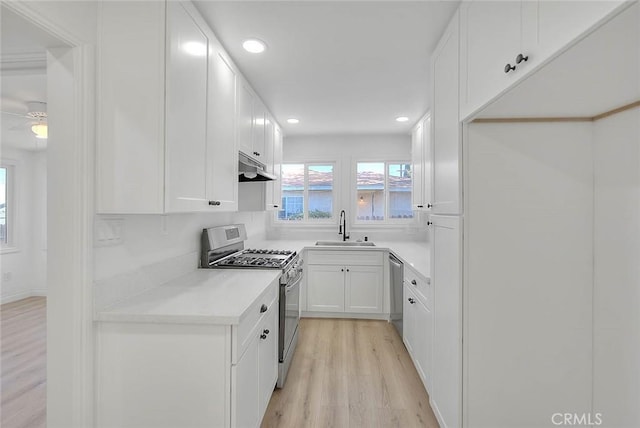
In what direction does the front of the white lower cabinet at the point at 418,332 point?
to the viewer's left

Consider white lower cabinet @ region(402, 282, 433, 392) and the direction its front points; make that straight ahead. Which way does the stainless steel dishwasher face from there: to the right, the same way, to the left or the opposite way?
the same way

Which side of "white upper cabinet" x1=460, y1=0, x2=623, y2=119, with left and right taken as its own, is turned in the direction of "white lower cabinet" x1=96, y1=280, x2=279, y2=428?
front

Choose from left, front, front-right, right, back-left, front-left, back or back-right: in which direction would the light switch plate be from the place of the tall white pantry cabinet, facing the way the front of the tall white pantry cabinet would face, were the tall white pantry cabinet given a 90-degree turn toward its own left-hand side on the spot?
right

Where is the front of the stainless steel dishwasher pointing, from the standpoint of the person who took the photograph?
facing to the left of the viewer

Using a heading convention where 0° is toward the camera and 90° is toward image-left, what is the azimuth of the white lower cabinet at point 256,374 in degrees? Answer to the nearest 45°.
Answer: approximately 270°

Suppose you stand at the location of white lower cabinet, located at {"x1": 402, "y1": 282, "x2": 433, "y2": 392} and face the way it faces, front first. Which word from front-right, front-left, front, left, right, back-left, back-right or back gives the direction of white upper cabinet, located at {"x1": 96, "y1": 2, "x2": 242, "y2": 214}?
front-left

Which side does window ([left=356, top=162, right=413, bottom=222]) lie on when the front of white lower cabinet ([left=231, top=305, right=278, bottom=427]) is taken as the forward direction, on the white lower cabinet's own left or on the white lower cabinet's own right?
on the white lower cabinet's own left

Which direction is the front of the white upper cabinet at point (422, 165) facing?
to the viewer's left

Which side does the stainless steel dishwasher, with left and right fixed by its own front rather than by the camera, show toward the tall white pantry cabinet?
left

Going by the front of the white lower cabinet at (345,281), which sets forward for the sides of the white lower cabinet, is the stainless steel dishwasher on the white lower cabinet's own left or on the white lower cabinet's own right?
on the white lower cabinet's own left

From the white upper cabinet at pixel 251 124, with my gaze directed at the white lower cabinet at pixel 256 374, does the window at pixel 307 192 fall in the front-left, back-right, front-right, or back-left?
back-left

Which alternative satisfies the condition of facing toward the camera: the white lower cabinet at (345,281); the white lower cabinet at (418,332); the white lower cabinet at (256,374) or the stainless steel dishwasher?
the white lower cabinet at (345,281)

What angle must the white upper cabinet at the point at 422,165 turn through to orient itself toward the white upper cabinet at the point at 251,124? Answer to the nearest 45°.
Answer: approximately 45° to its left

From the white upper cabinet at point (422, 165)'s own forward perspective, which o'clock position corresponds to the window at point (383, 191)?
The window is roughly at 2 o'clock from the white upper cabinet.

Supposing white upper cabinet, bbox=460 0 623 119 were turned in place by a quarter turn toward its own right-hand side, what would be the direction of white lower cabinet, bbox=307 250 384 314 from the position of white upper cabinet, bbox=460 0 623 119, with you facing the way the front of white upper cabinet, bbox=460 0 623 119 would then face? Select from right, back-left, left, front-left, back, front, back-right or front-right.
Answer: front

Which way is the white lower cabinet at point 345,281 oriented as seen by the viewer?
toward the camera

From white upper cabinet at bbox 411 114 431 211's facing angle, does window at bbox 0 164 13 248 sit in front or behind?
in front
